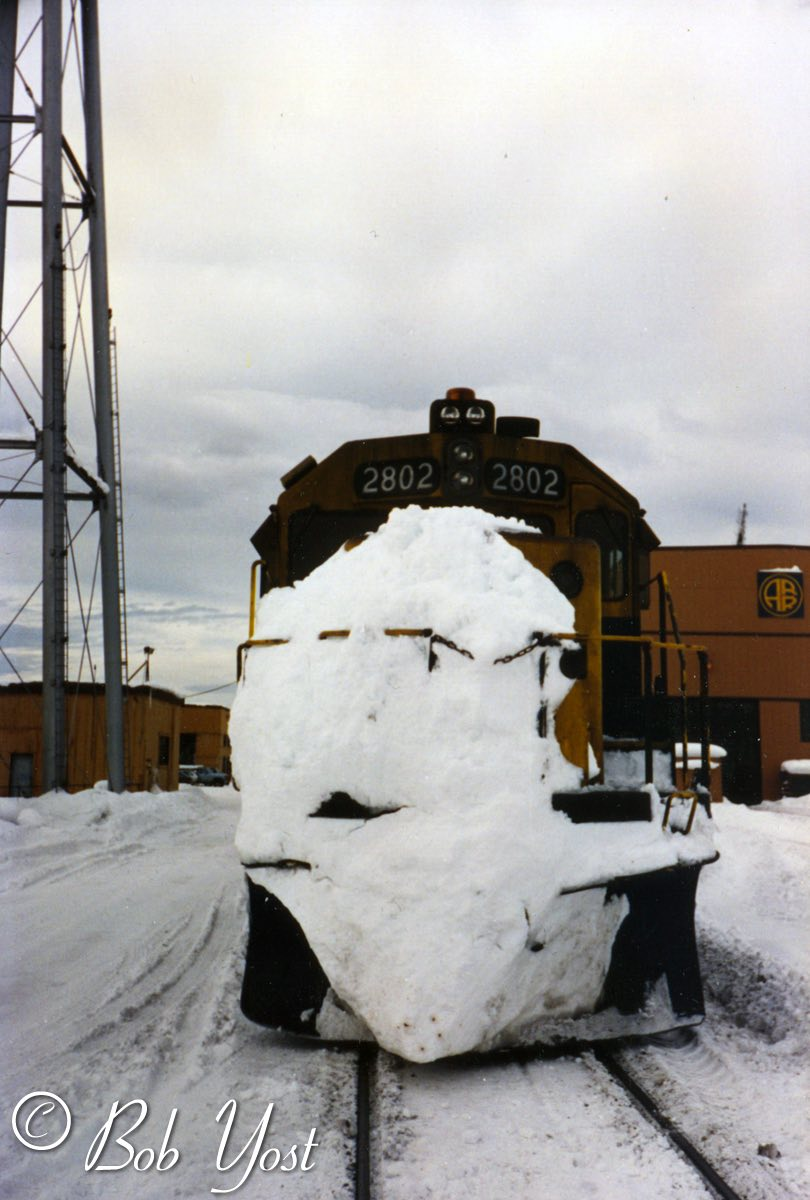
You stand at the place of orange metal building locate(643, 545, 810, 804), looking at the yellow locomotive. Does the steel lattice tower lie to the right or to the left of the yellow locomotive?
right

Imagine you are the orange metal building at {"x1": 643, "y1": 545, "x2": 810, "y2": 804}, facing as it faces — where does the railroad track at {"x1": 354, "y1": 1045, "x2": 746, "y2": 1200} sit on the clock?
The railroad track is roughly at 12 o'clock from the orange metal building.

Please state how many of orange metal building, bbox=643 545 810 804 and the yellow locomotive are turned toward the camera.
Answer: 2

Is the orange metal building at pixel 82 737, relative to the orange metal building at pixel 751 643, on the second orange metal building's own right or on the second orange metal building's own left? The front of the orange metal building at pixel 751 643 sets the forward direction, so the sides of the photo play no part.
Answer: on the second orange metal building's own right

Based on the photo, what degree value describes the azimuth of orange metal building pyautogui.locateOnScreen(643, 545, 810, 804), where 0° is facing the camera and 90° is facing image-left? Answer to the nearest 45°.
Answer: approximately 0°

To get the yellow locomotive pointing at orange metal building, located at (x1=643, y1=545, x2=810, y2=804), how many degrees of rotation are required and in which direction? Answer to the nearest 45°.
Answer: approximately 180°
